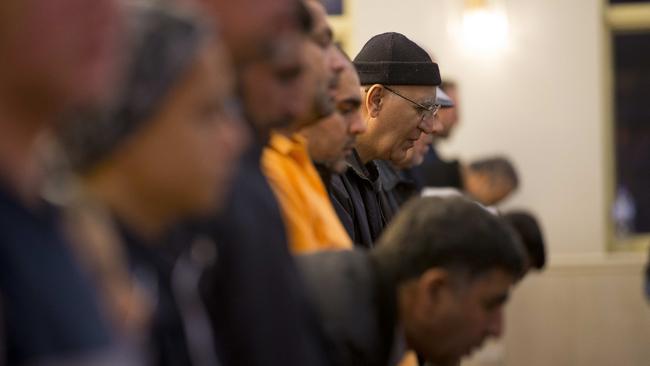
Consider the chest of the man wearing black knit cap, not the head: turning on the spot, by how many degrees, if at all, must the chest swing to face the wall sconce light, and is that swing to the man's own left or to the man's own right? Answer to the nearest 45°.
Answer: approximately 90° to the man's own left

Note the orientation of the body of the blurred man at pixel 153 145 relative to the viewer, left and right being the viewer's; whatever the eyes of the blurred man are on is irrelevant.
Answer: facing to the right of the viewer

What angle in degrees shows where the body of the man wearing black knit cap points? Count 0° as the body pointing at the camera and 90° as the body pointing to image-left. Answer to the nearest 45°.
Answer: approximately 270°

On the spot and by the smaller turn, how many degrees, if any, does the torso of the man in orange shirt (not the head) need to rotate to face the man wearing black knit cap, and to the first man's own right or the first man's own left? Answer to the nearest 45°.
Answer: approximately 90° to the first man's own left

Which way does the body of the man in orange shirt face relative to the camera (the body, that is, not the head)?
to the viewer's right

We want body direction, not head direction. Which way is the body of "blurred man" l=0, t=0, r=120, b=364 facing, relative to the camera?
to the viewer's right

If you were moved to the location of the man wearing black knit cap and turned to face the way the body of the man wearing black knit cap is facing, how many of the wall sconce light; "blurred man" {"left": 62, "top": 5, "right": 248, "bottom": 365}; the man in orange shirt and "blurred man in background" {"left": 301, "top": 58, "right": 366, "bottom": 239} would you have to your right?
3

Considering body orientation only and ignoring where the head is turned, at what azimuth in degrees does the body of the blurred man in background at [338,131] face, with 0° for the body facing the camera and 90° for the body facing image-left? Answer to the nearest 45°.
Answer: approximately 270°

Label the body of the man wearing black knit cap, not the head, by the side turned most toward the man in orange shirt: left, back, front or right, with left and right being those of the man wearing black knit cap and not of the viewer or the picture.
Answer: right
